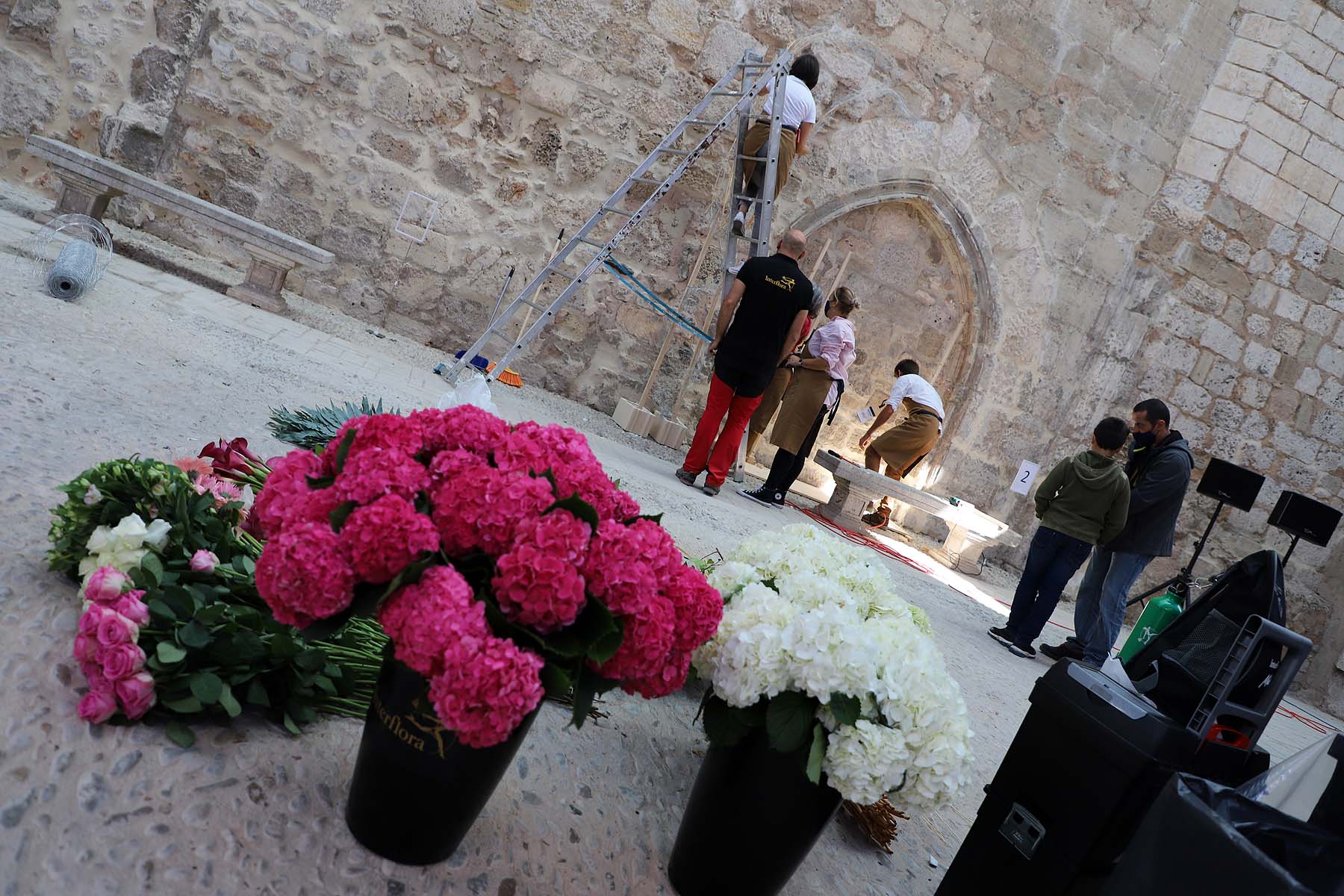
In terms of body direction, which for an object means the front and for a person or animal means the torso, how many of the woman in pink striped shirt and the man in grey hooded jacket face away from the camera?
0

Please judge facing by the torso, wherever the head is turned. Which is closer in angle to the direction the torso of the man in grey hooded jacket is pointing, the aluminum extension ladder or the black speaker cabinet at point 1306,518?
the aluminum extension ladder

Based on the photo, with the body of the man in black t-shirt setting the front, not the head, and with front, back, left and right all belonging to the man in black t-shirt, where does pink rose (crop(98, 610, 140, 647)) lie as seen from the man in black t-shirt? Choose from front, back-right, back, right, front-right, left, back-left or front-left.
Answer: back

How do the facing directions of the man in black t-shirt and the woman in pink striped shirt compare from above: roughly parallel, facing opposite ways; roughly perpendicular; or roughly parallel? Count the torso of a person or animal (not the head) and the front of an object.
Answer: roughly perpendicular

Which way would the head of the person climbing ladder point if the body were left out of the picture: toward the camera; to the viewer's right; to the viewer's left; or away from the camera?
away from the camera

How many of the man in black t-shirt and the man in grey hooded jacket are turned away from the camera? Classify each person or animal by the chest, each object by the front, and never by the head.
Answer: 1

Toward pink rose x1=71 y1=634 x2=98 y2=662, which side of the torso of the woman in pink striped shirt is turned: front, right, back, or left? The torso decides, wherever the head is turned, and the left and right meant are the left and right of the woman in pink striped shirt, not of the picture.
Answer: left

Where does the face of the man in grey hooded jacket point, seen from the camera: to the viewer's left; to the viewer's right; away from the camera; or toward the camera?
to the viewer's left

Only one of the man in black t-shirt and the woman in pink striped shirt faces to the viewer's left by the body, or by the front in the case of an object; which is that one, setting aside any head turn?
the woman in pink striped shirt

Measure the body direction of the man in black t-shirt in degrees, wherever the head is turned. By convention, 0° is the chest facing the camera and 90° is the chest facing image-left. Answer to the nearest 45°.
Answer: approximately 180°

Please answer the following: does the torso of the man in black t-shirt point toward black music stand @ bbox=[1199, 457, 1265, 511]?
no

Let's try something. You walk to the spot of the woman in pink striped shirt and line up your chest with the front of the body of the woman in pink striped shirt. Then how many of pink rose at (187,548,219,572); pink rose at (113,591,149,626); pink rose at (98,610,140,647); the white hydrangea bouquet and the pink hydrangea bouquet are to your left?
5

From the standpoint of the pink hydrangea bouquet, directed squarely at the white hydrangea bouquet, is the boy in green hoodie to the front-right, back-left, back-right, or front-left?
front-left

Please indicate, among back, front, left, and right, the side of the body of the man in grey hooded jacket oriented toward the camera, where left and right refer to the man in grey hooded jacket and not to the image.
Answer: left

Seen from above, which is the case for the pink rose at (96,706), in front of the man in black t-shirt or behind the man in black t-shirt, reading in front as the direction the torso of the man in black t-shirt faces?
behind

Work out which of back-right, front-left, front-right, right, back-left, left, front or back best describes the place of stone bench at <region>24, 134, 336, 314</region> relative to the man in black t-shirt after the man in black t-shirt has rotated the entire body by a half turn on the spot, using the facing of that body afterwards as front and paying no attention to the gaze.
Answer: right
